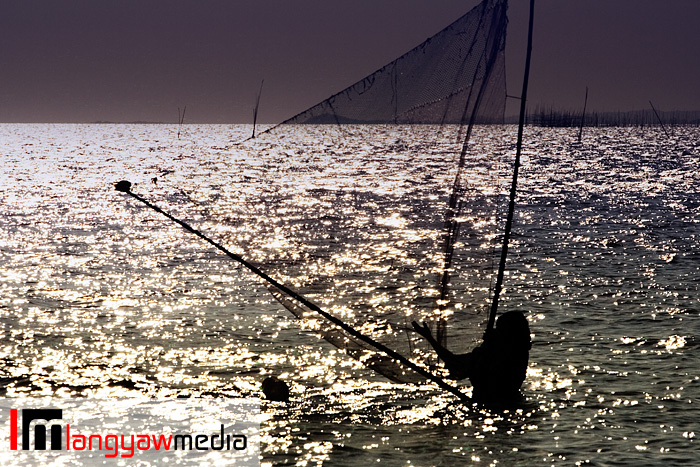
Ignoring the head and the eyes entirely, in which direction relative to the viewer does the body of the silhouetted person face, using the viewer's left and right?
facing away from the viewer and to the left of the viewer

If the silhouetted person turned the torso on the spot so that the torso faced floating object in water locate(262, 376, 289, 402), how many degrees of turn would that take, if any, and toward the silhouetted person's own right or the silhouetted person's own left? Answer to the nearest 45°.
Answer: approximately 45° to the silhouetted person's own left
